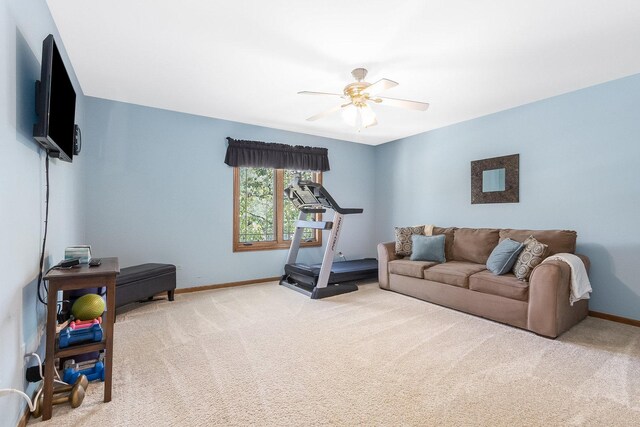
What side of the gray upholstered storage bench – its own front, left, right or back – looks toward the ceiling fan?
front

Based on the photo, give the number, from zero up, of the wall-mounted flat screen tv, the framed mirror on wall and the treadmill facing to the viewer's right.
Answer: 1

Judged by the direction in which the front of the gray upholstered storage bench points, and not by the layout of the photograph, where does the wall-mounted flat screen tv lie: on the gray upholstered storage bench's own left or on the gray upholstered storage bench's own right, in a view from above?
on the gray upholstered storage bench's own right

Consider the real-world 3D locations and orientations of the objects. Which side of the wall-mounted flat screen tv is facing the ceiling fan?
front

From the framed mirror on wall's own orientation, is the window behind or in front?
in front

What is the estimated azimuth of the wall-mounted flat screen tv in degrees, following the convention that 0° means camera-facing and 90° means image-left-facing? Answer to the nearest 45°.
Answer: approximately 270°

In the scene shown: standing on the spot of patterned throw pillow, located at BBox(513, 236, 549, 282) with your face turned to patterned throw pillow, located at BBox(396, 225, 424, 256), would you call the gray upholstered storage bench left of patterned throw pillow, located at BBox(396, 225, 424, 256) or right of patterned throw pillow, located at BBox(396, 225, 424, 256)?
left

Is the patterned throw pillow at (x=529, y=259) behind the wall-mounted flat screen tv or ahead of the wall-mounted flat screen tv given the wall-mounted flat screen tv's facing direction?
ahead

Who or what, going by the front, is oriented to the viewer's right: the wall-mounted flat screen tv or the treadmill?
the wall-mounted flat screen tv

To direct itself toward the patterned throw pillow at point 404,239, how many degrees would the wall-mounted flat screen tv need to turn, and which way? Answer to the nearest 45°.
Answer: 0° — it already faces it

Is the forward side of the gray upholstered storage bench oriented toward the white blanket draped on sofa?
yes
